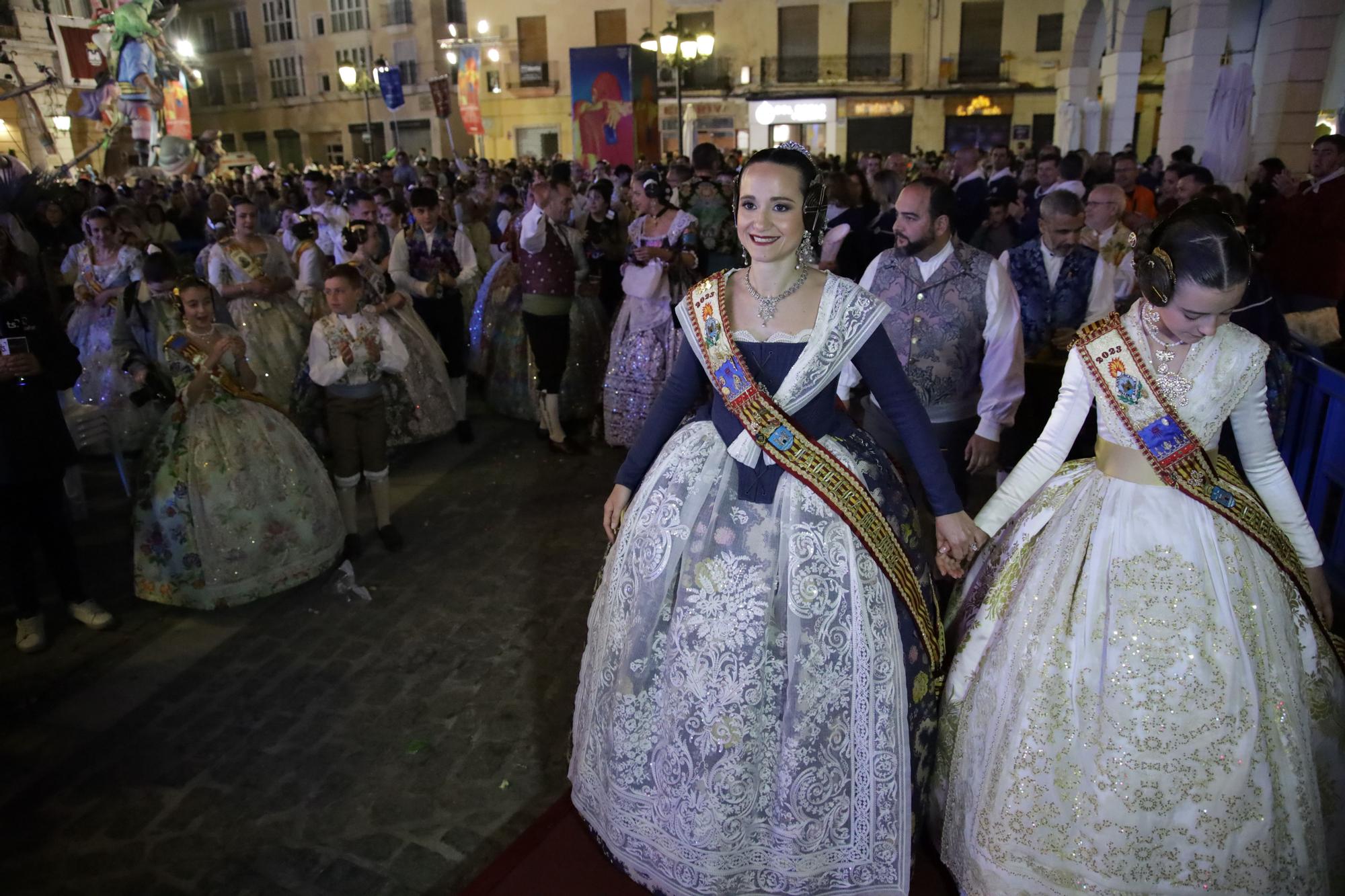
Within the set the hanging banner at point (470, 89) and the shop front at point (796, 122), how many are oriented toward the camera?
2

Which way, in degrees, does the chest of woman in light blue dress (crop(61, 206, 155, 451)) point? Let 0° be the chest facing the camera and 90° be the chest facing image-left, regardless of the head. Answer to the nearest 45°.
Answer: approximately 0°

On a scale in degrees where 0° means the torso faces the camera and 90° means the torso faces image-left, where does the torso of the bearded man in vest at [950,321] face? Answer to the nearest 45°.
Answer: approximately 45°

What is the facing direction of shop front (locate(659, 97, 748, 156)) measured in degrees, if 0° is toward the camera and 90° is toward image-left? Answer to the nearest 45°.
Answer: approximately 0°

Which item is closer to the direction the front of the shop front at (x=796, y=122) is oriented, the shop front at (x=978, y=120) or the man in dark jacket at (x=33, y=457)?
the man in dark jacket

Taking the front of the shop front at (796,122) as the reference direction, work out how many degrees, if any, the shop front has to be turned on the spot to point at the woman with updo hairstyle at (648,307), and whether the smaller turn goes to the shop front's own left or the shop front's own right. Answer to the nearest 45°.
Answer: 0° — it already faces them

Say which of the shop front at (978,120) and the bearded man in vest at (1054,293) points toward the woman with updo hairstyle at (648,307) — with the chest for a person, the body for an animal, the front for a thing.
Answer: the shop front

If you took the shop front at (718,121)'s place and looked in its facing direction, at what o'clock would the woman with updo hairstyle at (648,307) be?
The woman with updo hairstyle is roughly at 12 o'clock from the shop front.
